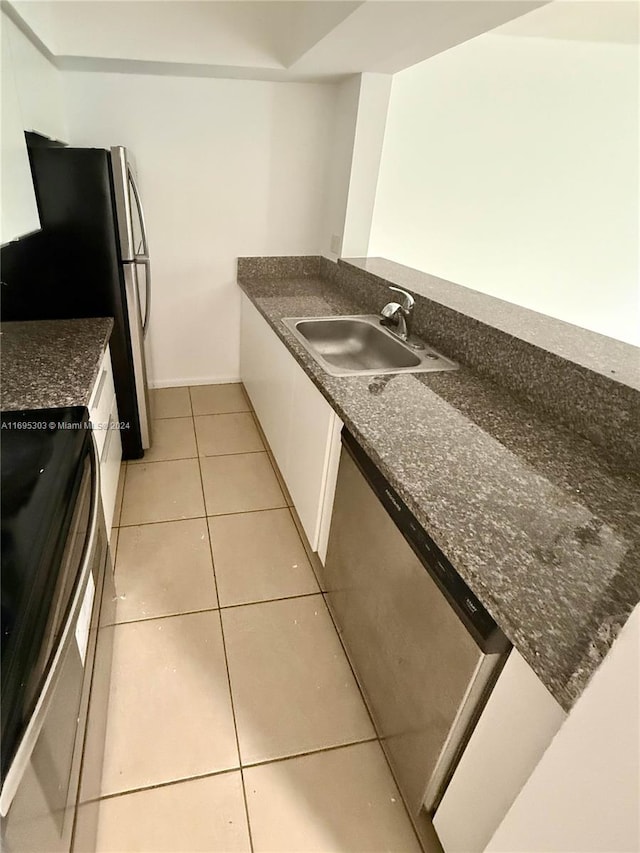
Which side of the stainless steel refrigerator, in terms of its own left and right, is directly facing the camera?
right

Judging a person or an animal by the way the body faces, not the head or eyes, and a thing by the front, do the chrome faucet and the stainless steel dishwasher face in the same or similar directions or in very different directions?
same or similar directions

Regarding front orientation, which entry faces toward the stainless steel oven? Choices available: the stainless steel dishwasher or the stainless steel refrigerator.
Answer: the stainless steel dishwasher

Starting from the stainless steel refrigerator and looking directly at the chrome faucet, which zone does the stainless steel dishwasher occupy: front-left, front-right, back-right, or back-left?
front-right

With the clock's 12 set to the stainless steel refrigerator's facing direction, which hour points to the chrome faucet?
The chrome faucet is roughly at 1 o'clock from the stainless steel refrigerator.

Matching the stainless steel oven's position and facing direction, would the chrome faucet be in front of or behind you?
in front

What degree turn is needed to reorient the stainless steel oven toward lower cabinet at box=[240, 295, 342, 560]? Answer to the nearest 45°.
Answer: approximately 45° to its left

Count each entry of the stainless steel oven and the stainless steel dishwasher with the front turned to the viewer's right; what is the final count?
1

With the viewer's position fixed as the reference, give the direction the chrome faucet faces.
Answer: facing the viewer and to the left of the viewer

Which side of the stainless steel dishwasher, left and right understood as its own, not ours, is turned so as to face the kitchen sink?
right

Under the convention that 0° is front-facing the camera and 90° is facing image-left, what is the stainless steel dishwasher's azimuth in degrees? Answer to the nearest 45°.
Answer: approximately 45°

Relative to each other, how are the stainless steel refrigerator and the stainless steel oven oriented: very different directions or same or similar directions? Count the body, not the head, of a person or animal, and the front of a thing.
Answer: same or similar directions

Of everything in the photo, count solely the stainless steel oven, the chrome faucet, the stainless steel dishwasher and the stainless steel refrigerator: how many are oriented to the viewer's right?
2

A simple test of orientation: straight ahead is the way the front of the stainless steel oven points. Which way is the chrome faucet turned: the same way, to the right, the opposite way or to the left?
the opposite way

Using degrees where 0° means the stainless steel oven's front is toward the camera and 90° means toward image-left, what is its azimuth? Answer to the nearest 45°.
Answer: approximately 270°

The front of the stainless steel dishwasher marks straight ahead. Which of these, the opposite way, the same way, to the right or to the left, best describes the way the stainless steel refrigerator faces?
the opposite way

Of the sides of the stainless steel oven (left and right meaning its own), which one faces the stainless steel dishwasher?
front

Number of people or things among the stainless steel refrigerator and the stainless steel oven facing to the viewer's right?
2

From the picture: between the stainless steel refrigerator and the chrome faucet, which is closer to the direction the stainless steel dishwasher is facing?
the stainless steel refrigerator
